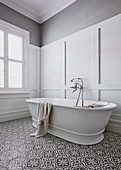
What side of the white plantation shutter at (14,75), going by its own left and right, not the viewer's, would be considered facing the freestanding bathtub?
front

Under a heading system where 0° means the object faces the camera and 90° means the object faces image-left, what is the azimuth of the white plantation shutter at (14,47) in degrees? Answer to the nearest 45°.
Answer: approximately 315°

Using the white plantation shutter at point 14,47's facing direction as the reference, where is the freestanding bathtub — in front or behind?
in front

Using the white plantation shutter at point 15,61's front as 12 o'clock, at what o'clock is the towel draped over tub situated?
The towel draped over tub is roughly at 1 o'clock from the white plantation shutter.

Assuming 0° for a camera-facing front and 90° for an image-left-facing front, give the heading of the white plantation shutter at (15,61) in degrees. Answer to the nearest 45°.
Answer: approximately 315°

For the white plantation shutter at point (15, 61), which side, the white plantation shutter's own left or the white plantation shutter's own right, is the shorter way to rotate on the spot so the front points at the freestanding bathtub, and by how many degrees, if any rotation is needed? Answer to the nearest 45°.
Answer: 0° — it already faces it

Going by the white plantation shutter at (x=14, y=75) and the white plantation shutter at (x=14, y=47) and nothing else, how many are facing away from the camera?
0

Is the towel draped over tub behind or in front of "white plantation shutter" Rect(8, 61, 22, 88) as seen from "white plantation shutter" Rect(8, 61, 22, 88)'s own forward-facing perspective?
in front

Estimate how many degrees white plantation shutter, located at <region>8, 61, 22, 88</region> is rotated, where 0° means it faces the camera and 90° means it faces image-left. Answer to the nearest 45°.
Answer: approximately 315°
